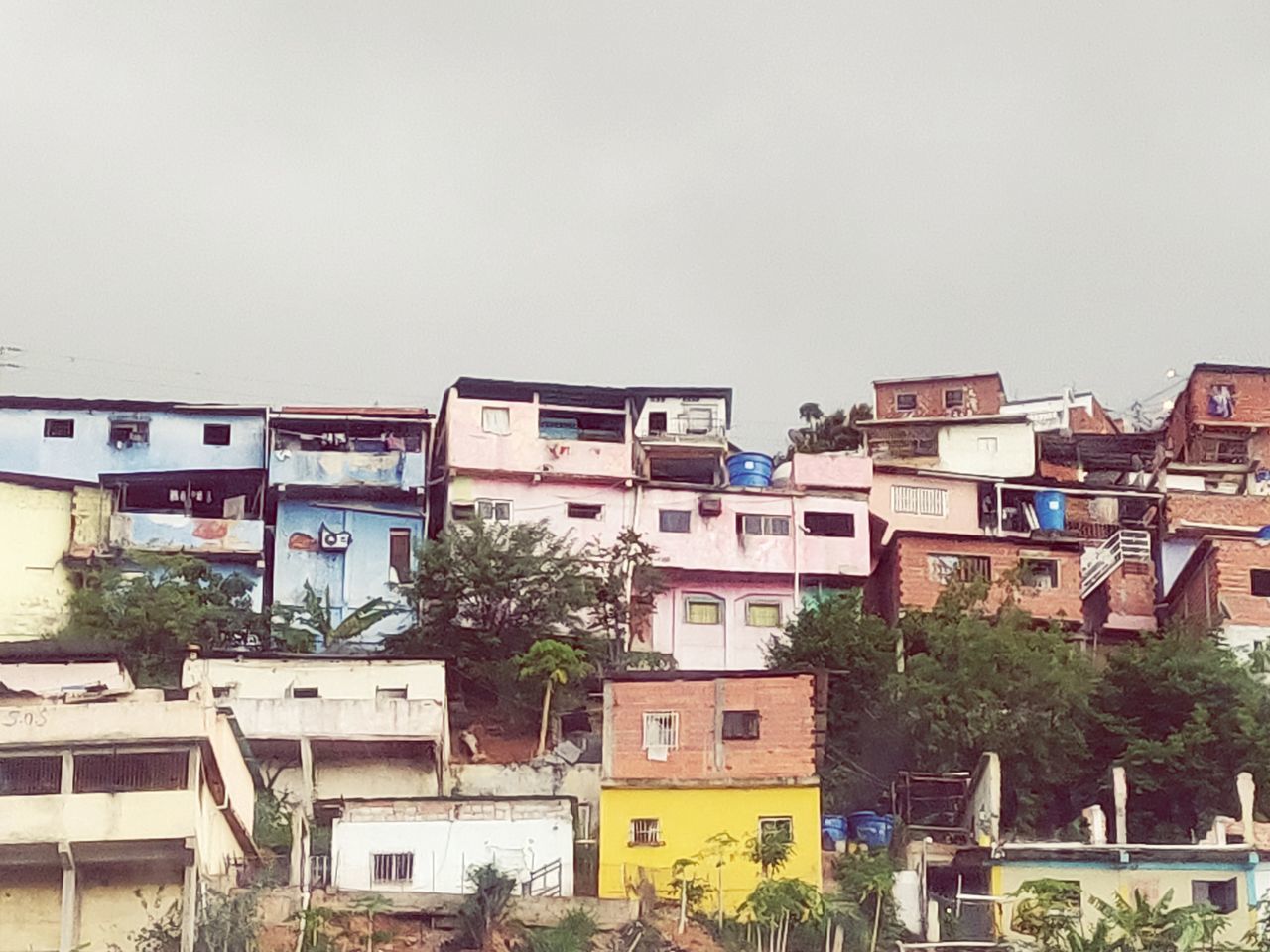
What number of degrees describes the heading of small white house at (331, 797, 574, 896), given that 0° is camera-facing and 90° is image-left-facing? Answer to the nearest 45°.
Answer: approximately 0°

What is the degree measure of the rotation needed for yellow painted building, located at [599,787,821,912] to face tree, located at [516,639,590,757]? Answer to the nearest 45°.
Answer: approximately 135° to its right

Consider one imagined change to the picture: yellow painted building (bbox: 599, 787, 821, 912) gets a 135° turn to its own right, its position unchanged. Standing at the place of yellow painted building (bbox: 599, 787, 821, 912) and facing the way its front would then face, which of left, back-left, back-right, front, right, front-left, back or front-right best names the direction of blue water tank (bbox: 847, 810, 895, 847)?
right

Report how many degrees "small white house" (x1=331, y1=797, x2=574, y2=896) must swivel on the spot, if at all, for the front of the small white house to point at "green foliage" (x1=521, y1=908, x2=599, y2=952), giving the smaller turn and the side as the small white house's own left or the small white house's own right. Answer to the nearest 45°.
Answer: approximately 45° to the small white house's own left

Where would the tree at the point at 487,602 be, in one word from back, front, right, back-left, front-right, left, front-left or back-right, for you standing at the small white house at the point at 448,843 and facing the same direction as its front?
back

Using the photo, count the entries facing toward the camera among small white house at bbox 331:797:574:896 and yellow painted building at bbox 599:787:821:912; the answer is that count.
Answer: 2

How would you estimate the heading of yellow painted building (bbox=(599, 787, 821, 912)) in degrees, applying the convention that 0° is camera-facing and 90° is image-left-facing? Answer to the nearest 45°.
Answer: approximately 0°

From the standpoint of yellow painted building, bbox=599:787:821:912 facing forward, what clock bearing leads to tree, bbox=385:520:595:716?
The tree is roughly at 5 o'clock from the yellow painted building.

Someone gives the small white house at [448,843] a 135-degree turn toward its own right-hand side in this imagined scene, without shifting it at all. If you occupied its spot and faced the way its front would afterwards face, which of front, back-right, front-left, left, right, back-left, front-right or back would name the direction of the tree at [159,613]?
front

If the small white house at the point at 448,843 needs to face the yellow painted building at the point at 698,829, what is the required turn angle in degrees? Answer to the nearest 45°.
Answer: approximately 90° to its left

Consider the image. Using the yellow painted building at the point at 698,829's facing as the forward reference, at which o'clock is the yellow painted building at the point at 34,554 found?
the yellow painted building at the point at 34,554 is roughly at 4 o'clock from the yellow painted building at the point at 698,829.

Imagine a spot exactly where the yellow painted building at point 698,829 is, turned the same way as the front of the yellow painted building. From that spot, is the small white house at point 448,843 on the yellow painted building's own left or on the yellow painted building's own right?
on the yellow painted building's own right
